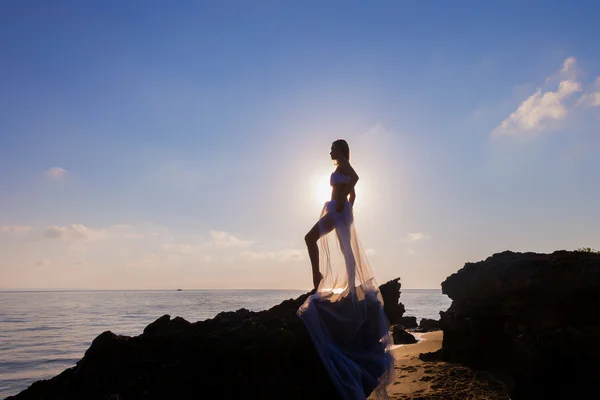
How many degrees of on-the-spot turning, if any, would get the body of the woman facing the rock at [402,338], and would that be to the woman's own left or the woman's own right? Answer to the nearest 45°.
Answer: approximately 90° to the woman's own right

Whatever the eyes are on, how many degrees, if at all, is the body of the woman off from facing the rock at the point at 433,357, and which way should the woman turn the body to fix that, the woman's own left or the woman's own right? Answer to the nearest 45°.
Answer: approximately 90° to the woman's own right
